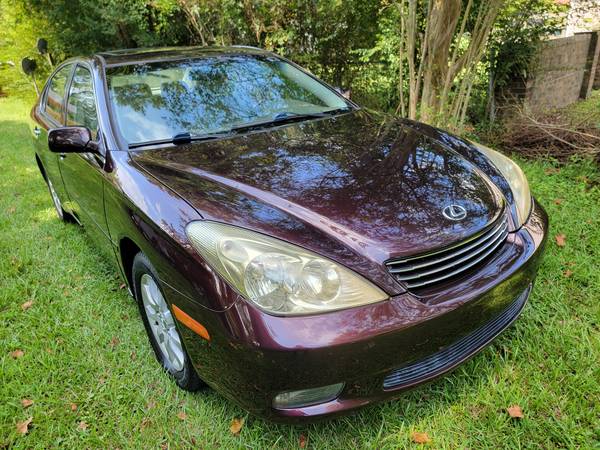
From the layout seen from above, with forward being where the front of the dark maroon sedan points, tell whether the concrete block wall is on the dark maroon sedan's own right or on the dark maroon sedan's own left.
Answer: on the dark maroon sedan's own left

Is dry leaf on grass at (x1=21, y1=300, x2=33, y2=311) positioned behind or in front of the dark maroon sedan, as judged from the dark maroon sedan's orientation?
behind

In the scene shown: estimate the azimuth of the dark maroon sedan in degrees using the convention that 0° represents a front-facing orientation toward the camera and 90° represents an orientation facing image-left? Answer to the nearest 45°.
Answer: approximately 315°
